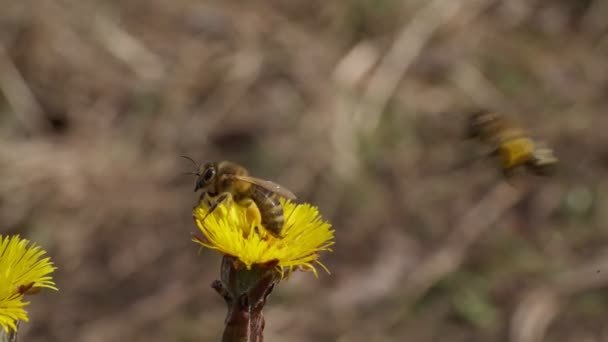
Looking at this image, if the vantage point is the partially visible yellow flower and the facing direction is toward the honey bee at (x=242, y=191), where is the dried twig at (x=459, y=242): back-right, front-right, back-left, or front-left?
front-left

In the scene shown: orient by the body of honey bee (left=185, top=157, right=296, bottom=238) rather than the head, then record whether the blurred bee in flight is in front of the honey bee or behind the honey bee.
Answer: behind

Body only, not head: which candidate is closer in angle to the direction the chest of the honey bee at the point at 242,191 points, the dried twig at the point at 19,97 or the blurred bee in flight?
the dried twig

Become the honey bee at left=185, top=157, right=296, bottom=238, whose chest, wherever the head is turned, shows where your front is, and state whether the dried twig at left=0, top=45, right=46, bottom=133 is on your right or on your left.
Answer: on your right

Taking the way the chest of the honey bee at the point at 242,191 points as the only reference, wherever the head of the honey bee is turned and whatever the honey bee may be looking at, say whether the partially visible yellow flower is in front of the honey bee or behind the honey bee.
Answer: in front

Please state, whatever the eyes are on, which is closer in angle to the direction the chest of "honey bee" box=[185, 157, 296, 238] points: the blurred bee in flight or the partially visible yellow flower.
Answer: the partially visible yellow flower

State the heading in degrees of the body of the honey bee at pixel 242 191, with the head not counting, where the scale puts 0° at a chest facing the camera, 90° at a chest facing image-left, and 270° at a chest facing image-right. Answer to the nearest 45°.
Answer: approximately 90°

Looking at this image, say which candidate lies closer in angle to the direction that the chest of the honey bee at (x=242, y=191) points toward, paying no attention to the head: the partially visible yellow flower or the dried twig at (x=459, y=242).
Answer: the partially visible yellow flower

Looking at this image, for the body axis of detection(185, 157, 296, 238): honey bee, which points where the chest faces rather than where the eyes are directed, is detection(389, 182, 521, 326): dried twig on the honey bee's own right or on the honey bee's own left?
on the honey bee's own right
